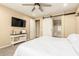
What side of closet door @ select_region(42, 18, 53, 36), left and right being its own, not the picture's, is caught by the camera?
front

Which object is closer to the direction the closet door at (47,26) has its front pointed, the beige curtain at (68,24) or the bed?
the bed

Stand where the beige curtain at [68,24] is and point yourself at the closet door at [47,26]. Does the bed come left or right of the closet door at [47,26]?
left

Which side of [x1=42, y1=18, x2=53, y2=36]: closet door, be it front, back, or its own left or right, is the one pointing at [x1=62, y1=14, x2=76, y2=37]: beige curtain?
left

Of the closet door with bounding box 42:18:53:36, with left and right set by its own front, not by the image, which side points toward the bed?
front
